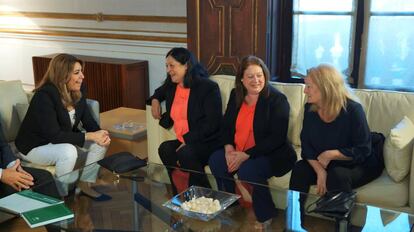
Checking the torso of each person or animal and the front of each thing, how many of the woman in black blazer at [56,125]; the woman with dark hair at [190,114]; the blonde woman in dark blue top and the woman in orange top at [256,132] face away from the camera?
0

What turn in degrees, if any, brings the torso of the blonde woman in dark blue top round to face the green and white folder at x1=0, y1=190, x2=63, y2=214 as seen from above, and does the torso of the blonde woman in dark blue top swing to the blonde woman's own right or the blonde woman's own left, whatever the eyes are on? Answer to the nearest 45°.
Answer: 0° — they already face it

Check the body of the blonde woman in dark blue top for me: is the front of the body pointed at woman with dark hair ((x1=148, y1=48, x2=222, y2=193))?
no

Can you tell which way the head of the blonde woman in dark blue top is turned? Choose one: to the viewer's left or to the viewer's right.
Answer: to the viewer's left

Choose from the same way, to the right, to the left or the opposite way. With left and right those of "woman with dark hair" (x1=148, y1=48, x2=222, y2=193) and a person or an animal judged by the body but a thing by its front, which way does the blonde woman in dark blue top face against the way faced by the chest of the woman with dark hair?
the same way

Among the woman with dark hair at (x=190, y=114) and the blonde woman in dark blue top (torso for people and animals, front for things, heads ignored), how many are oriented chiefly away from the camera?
0

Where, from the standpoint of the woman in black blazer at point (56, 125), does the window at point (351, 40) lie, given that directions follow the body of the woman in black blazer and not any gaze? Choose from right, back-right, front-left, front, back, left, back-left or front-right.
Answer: front-left

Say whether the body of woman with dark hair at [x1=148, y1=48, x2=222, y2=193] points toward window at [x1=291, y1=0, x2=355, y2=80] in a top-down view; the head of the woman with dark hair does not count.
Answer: no

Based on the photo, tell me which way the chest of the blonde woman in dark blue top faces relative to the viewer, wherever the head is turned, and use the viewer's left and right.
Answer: facing the viewer and to the left of the viewer

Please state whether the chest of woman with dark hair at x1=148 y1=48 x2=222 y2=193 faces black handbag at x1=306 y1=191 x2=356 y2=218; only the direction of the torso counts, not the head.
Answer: no

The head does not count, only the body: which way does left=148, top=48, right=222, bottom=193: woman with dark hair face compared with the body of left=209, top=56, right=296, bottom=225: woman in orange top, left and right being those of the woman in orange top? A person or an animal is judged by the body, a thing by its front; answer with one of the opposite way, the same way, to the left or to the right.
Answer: the same way

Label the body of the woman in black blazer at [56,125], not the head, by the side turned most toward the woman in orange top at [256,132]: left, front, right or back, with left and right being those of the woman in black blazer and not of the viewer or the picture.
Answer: front

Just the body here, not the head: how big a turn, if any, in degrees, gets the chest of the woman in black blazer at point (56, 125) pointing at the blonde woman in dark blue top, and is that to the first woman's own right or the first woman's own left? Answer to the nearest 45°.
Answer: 0° — they already face them

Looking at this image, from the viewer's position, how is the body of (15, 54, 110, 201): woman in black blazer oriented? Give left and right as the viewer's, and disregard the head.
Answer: facing the viewer and to the right of the viewer

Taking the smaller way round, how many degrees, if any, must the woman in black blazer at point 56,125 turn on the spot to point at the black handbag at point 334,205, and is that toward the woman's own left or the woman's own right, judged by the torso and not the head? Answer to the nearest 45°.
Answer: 0° — they already face it

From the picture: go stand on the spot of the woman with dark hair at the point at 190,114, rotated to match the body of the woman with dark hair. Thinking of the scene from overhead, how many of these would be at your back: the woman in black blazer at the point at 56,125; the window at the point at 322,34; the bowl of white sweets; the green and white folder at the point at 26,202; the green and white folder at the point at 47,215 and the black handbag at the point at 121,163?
1
